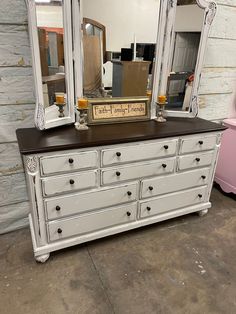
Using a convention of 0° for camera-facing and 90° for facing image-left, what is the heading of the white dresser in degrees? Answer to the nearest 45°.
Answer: approximately 315°

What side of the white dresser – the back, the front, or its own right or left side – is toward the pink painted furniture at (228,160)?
left
